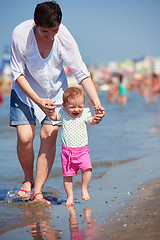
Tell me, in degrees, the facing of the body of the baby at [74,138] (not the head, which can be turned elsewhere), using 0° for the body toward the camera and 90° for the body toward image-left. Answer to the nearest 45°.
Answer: approximately 0°

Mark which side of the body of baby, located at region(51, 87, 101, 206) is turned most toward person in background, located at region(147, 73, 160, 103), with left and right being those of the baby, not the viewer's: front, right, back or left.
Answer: back

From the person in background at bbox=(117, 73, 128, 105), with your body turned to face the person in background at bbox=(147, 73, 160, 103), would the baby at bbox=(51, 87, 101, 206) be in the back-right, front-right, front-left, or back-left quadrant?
back-right

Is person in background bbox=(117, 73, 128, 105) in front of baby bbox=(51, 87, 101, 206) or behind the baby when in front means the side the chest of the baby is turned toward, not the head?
behind
